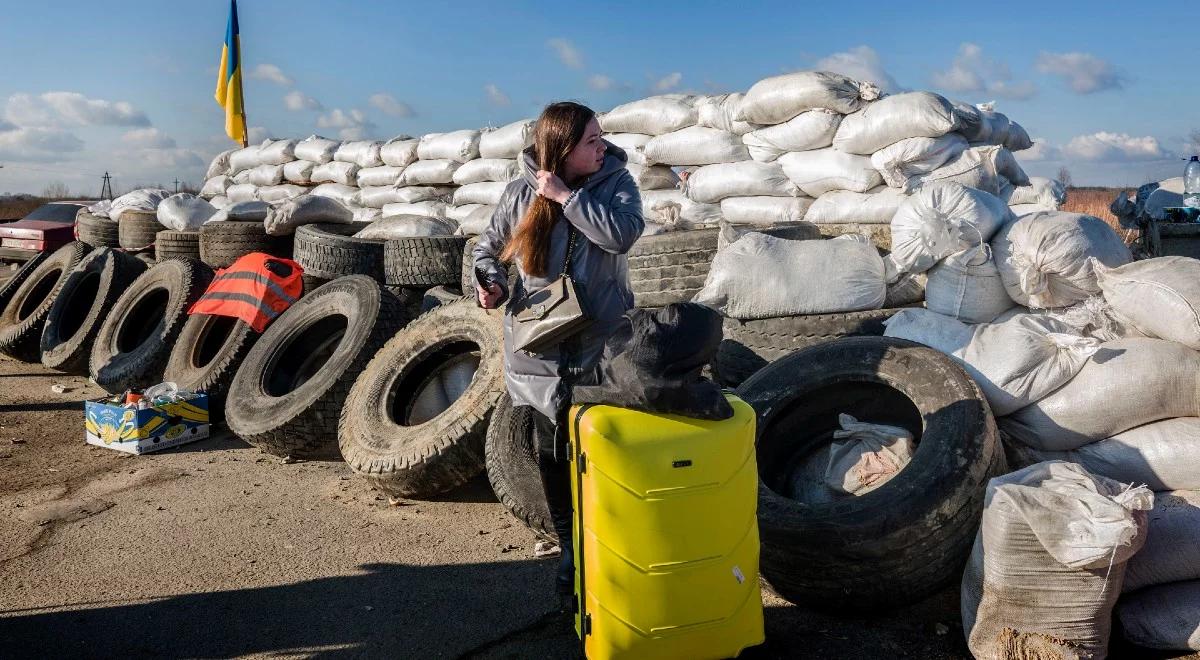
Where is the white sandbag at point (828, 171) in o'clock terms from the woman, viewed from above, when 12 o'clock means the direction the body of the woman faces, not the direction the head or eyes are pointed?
The white sandbag is roughly at 7 o'clock from the woman.

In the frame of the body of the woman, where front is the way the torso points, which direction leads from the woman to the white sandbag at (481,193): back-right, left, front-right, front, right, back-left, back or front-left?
back

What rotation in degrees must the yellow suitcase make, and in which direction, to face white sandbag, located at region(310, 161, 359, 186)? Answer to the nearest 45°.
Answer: approximately 135° to its right

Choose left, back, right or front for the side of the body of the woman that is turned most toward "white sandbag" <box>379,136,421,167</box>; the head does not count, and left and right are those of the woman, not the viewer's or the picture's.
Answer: back

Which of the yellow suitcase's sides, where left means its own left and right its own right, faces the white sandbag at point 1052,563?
left

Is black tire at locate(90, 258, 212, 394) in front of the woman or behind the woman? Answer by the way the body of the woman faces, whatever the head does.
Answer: behind

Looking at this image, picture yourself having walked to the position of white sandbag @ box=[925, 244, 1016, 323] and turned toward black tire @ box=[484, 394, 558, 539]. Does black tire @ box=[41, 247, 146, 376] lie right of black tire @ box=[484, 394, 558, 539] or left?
right

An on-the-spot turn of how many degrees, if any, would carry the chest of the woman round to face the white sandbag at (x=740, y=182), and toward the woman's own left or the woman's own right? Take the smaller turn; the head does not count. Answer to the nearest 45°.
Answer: approximately 180°

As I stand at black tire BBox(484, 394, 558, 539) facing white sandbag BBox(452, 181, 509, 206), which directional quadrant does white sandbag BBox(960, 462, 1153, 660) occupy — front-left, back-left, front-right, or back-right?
back-right

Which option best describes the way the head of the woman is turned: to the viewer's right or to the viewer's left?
to the viewer's right

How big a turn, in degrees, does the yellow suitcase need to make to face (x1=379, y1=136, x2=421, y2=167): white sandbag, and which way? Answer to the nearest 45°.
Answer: approximately 180°

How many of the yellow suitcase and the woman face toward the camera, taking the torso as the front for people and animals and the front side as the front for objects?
2

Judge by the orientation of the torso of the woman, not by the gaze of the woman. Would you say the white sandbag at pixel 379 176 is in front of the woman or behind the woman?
behind

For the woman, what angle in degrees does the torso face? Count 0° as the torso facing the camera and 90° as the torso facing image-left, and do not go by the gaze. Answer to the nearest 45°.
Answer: approximately 0°
